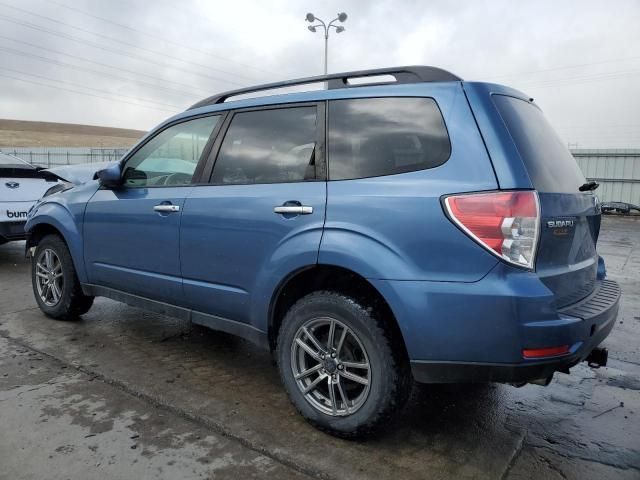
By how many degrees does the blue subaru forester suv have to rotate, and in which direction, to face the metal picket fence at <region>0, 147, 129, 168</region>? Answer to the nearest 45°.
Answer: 0° — it already faces it

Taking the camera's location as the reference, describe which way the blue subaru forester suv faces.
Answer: facing away from the viewer and to the left of the viewer
